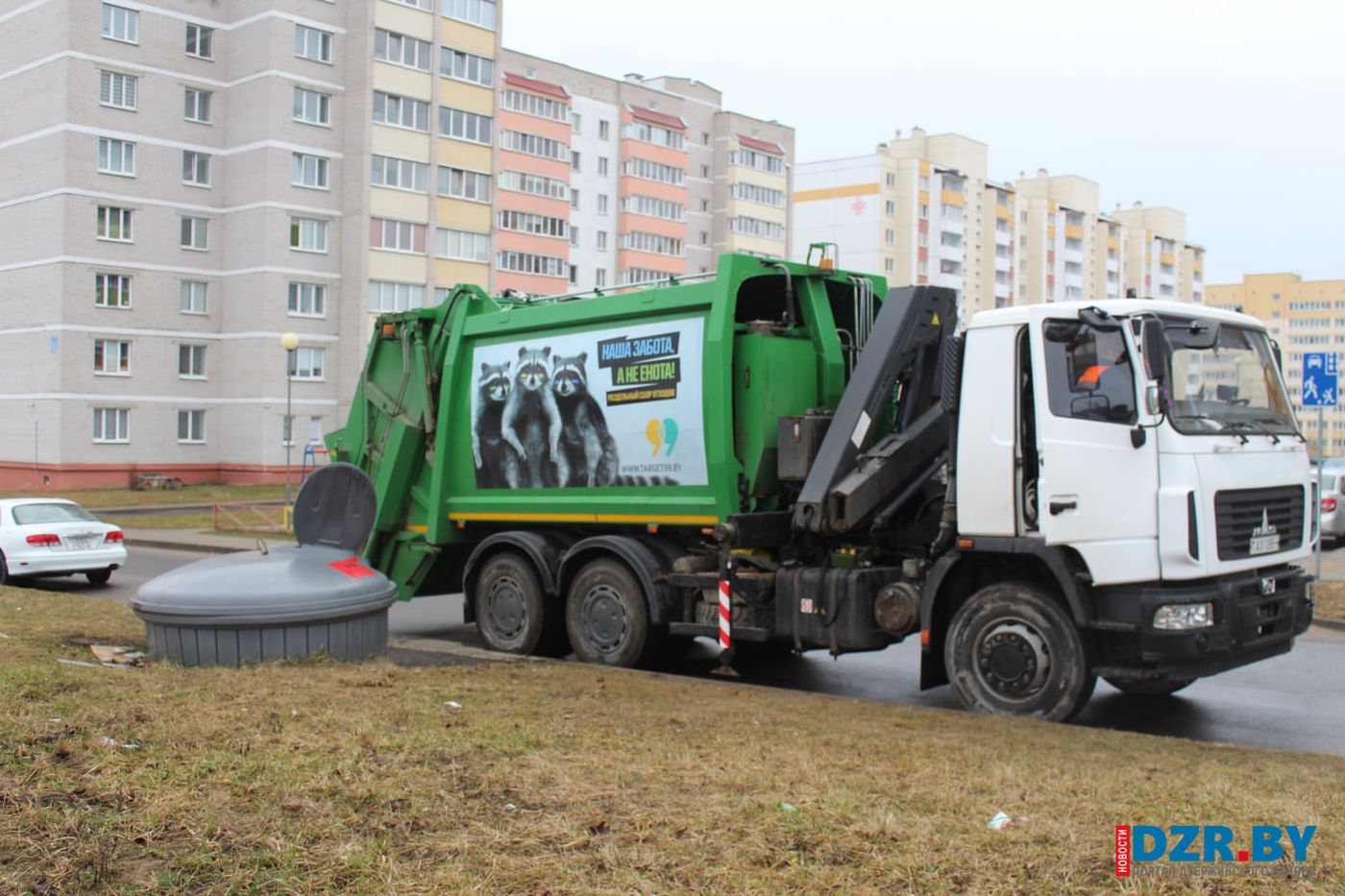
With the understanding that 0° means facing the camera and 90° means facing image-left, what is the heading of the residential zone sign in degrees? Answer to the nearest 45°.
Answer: approximately 0°

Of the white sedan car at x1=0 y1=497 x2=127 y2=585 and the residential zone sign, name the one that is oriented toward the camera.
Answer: the residential zone sign

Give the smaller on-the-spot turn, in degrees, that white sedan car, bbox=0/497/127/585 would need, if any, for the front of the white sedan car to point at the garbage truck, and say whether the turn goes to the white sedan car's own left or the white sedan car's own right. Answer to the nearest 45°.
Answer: approximately 180°

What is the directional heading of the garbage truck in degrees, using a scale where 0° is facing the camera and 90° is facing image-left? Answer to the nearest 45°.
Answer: approximately 315°

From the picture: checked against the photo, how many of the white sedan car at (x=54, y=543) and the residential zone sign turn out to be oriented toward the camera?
1

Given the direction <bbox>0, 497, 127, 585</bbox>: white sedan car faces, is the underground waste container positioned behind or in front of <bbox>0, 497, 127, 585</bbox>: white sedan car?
behind

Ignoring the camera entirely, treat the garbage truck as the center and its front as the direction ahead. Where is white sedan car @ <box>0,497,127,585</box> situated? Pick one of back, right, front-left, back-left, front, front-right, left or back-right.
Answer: back

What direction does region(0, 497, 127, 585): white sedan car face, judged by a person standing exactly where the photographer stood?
facing away from the viewer and to the left of the viewer

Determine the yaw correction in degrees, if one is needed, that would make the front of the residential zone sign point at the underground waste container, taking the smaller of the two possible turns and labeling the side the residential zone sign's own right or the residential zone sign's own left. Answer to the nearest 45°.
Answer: approximately 45° to the residential zone sign's own right

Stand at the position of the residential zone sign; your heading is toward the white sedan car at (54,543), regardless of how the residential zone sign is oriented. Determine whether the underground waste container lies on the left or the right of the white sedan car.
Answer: left

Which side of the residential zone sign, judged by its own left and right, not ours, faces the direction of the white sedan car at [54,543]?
right

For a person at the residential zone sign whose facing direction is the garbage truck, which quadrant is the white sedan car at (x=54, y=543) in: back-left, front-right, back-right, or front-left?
front-right
